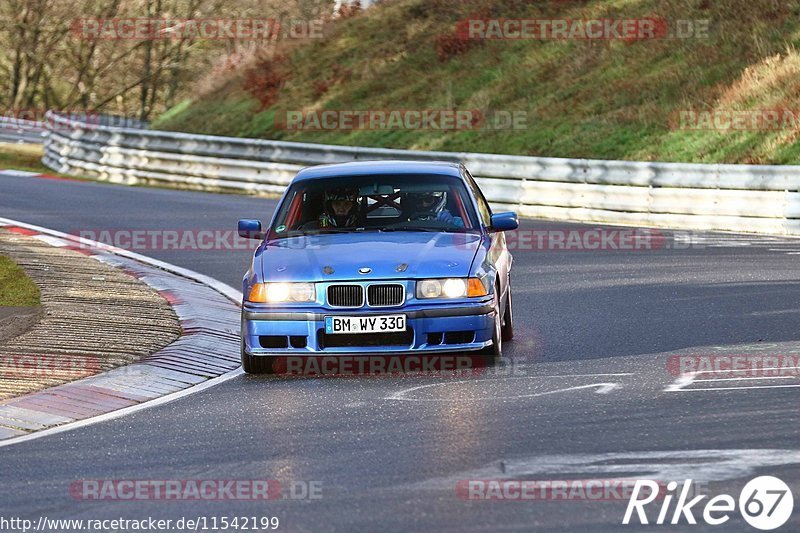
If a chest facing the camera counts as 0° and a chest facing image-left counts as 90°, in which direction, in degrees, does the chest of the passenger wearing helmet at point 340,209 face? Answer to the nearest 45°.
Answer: approximately 0°

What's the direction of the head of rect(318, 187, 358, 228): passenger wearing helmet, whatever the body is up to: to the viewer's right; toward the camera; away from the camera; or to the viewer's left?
toward the camera

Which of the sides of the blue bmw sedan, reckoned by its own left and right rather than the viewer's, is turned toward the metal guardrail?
back

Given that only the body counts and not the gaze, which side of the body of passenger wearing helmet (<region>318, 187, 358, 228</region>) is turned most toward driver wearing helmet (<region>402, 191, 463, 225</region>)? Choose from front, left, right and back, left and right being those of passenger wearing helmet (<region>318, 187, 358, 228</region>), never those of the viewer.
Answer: left

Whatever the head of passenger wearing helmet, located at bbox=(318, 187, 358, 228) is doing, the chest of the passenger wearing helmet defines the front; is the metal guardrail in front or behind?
behind

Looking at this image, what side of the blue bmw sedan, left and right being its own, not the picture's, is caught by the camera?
front
